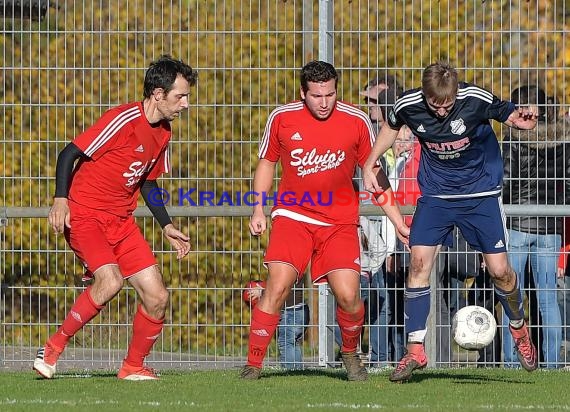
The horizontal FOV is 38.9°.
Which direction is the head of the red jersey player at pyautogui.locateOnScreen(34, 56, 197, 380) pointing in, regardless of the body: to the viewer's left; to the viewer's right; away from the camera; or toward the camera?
to the viewer's right

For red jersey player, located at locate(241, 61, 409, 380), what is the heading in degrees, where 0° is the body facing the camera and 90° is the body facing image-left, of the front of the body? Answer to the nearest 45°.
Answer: approximately 0°

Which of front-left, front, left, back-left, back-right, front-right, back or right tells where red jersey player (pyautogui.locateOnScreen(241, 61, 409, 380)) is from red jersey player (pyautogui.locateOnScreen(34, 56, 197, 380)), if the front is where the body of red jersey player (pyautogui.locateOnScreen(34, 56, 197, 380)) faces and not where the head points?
front-left

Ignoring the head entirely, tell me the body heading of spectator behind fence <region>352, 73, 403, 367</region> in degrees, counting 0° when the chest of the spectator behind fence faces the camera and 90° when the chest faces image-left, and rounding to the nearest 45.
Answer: approximately 45°

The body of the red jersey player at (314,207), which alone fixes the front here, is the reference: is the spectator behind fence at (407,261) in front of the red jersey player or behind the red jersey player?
behind

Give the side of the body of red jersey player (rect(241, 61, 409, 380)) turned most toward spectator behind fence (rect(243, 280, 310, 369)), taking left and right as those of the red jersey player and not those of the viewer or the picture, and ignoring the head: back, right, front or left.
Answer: back
